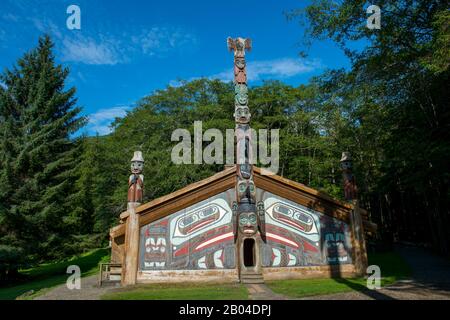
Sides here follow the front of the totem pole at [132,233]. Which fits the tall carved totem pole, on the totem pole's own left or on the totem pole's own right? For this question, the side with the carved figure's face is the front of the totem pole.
on the totem pole's own left

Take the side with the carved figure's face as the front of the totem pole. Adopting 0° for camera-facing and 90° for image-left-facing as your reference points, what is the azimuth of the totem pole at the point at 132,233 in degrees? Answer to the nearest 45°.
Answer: approximately 0°

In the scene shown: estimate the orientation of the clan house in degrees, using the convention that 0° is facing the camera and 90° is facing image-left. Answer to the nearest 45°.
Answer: approximately 0°

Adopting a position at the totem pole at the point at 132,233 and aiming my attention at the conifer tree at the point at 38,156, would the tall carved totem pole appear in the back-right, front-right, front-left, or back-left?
back-right

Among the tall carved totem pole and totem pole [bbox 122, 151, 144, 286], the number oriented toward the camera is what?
2

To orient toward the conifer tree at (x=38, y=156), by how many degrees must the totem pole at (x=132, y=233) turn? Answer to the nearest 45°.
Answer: approximately 135° to its right
